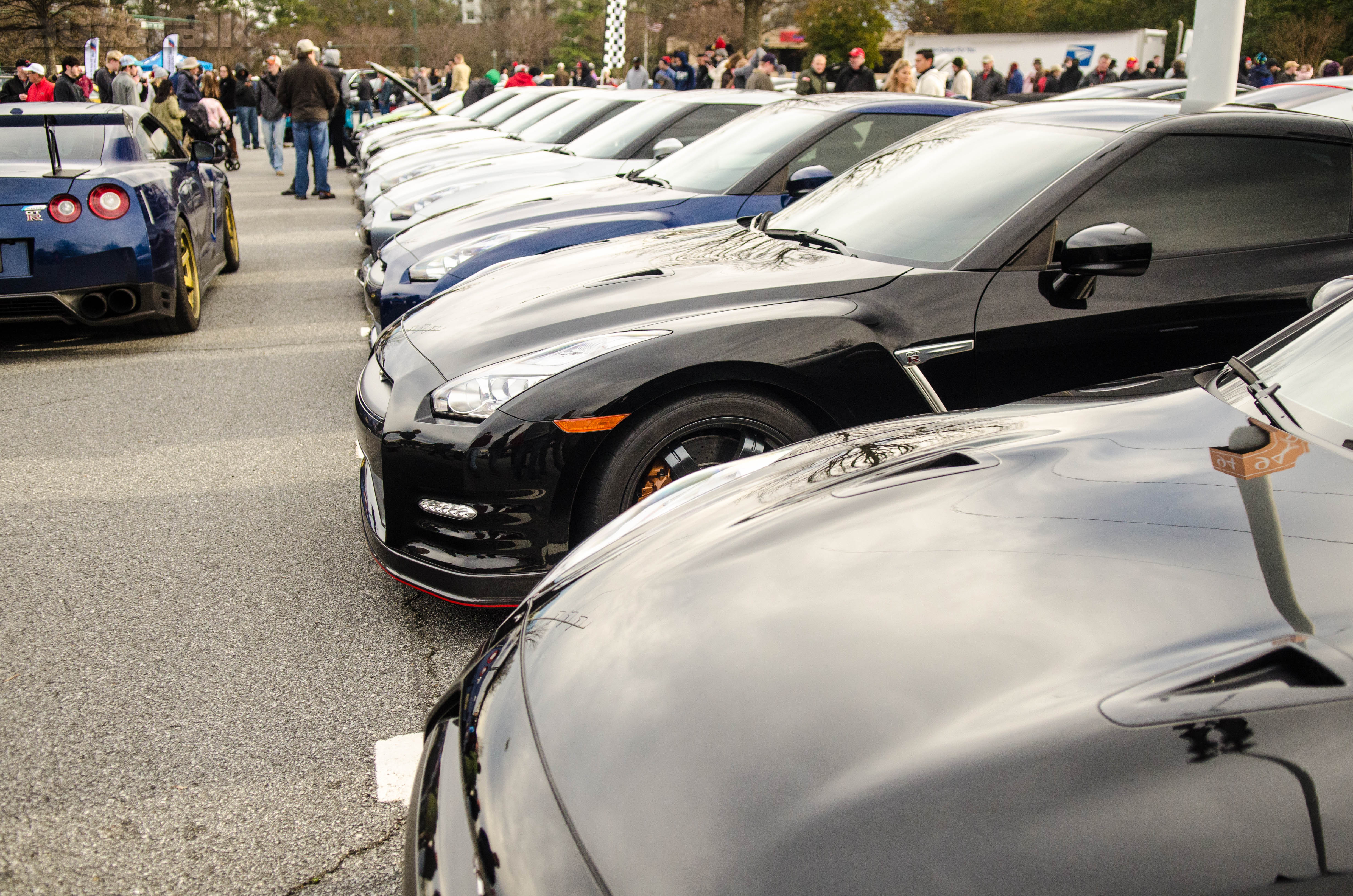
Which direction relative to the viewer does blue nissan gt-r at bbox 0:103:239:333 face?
away from the camera

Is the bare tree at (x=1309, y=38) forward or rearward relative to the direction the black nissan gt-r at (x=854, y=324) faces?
rearward

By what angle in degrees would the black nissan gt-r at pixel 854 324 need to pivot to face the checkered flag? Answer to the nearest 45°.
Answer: approximately 135° to its right

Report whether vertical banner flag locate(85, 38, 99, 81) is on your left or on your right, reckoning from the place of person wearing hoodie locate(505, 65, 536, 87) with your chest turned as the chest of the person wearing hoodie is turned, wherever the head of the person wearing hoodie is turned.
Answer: on your left

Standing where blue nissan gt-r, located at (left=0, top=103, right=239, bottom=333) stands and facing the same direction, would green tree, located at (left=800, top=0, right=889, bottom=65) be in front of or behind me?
in front

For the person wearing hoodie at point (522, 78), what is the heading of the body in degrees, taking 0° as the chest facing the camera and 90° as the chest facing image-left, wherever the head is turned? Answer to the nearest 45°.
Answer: approximately 180°

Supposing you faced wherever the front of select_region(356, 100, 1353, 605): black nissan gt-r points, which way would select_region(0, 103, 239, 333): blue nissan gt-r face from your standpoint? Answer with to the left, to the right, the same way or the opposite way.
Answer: to the right

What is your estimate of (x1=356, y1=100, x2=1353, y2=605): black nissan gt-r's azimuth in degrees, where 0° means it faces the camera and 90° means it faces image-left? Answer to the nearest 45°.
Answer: approximately 45°

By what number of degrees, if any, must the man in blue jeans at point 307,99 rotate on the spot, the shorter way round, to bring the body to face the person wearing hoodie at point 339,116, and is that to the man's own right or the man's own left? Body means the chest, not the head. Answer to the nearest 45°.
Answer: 0° — they already face them

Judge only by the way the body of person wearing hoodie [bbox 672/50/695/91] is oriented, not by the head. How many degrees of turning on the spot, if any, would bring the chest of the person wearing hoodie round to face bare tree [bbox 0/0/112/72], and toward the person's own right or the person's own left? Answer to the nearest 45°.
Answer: approximately 90° to the person's own right

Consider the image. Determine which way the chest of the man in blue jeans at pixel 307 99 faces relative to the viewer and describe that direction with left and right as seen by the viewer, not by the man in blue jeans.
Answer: facing away from the viewer

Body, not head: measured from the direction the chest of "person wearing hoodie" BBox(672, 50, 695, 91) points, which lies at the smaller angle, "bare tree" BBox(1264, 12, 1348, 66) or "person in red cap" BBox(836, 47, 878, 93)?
the person in red cap
